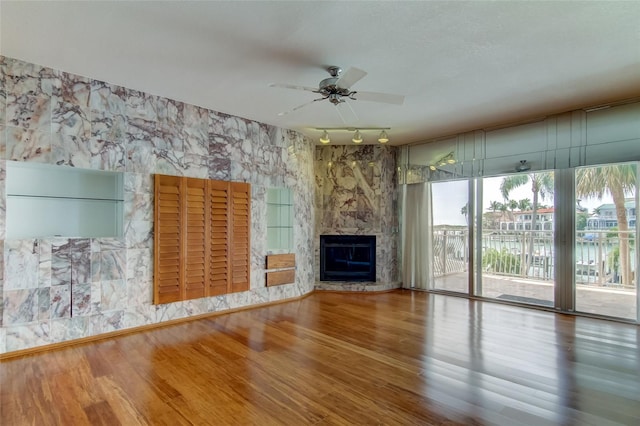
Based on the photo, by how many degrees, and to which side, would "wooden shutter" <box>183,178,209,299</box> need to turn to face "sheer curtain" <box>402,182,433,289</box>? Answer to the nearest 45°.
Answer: approximately 45° to its left

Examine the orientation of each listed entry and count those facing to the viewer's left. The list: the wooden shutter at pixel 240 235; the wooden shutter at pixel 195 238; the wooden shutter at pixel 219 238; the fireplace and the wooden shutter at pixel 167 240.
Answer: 0

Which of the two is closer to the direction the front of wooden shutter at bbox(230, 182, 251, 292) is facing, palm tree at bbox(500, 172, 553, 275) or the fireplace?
the palm tree

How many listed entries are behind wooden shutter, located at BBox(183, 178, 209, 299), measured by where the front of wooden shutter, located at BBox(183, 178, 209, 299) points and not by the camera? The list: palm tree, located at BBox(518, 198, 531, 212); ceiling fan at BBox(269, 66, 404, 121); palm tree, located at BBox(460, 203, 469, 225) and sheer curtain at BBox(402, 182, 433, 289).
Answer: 0

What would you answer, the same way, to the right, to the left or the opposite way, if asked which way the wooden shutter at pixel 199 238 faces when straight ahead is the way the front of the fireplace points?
to the left

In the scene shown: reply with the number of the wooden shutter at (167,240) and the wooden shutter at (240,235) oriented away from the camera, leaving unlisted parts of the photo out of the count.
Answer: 0

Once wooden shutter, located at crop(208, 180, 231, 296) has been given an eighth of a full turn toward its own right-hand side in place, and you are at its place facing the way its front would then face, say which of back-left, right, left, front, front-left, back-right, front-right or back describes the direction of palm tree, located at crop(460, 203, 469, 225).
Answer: left

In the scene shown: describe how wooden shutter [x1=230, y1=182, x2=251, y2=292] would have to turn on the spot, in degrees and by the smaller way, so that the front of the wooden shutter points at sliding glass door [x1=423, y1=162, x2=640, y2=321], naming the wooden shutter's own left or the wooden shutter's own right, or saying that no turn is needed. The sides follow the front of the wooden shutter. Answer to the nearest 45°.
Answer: approximately 45° to the wooden shutter's own left

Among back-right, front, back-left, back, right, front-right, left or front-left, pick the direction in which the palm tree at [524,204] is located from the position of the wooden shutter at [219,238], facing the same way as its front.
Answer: front-left

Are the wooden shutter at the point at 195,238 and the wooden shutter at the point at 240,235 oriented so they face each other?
no

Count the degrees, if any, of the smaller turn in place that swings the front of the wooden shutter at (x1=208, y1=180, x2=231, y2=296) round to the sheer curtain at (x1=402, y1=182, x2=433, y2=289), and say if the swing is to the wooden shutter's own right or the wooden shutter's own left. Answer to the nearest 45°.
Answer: approximately 45° to the wooden shutter's own left

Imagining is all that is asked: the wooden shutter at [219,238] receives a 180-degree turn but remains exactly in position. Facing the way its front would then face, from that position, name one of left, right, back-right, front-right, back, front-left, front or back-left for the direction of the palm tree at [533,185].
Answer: back-right

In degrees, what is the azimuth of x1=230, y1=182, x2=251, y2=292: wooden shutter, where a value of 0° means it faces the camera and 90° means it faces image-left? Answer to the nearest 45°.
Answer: approximately 315°

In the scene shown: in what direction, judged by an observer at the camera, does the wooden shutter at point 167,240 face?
facing the viewer and to the right of the viewer

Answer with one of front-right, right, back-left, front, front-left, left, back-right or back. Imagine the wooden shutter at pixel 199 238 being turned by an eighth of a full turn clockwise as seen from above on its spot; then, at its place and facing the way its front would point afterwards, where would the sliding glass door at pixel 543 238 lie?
left

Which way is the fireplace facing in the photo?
toward the camera

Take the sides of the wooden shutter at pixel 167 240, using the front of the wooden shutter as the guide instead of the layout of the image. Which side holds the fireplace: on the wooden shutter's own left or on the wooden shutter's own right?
on the wooden shutter's own left

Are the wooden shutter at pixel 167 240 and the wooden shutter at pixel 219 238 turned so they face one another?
no

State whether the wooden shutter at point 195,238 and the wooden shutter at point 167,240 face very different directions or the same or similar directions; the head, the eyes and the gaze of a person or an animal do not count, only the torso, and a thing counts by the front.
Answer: same or similar directions
